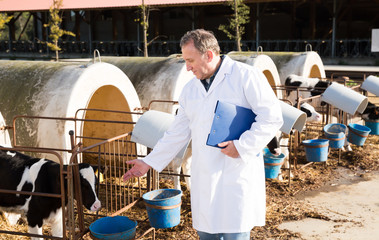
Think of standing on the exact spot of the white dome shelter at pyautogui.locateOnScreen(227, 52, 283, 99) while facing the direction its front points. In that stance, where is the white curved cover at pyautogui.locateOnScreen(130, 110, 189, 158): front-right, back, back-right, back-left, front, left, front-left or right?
front-right

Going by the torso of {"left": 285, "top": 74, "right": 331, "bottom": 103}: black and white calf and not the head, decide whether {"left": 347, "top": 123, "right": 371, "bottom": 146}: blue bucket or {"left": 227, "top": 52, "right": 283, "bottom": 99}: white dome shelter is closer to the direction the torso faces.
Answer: the blue bucket

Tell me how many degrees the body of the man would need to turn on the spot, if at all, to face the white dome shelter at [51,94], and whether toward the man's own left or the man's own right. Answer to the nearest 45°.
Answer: approximately 90° to the man's own right

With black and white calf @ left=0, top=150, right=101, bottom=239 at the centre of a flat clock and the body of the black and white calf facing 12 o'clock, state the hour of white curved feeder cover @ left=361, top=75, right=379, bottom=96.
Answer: The white curved feeder cover is roughly at 11 o'clock from the black and white calf.

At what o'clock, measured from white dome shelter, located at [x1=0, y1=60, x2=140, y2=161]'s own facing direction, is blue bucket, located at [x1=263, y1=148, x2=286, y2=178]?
The blue bucket is roughly at 11 o'clock from the white dome shelter.

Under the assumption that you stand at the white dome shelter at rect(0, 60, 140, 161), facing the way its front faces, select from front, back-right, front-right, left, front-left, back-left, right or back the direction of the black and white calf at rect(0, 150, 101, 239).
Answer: front-right

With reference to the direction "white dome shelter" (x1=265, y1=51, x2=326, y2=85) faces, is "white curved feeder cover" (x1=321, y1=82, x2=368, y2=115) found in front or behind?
in front

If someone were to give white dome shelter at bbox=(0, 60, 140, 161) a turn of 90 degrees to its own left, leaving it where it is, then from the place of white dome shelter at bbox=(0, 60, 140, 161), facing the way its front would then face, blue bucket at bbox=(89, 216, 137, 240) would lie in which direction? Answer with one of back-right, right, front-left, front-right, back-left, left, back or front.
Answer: back-right

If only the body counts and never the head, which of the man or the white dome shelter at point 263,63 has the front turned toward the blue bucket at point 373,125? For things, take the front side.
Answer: the white dome shelter

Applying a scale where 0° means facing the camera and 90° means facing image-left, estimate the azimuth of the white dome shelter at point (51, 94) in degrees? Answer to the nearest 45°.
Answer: approximately 315°

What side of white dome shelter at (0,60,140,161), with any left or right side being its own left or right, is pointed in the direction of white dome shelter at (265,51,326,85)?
left

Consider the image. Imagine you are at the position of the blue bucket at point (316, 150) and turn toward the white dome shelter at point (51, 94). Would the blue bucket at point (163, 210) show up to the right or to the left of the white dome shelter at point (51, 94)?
left
